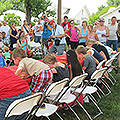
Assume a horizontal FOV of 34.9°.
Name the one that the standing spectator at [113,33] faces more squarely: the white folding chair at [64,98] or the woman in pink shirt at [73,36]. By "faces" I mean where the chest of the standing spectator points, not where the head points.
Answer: the white folding chair

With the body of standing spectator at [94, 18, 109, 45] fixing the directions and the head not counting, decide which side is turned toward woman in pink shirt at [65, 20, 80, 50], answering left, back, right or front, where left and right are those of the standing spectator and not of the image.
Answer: right

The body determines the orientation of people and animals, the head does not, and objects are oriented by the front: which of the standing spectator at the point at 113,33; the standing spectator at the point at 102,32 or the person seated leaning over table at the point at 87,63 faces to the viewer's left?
the person seated leaning over table

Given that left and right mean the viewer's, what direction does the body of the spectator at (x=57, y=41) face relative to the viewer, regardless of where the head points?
facing the viewer and to the left of the viewer

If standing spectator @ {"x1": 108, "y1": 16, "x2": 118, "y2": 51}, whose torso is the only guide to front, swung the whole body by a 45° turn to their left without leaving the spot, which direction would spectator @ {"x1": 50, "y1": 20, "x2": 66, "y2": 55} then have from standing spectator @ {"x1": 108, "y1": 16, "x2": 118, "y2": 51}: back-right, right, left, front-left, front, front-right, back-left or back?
right

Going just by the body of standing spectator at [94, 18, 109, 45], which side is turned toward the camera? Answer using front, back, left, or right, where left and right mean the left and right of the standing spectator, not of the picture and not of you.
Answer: front

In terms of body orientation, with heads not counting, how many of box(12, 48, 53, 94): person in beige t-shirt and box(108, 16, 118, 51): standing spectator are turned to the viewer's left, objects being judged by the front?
1

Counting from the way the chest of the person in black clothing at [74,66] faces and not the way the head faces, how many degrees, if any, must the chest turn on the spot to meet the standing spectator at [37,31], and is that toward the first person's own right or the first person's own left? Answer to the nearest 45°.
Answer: approximately 45° to the first person's own right
